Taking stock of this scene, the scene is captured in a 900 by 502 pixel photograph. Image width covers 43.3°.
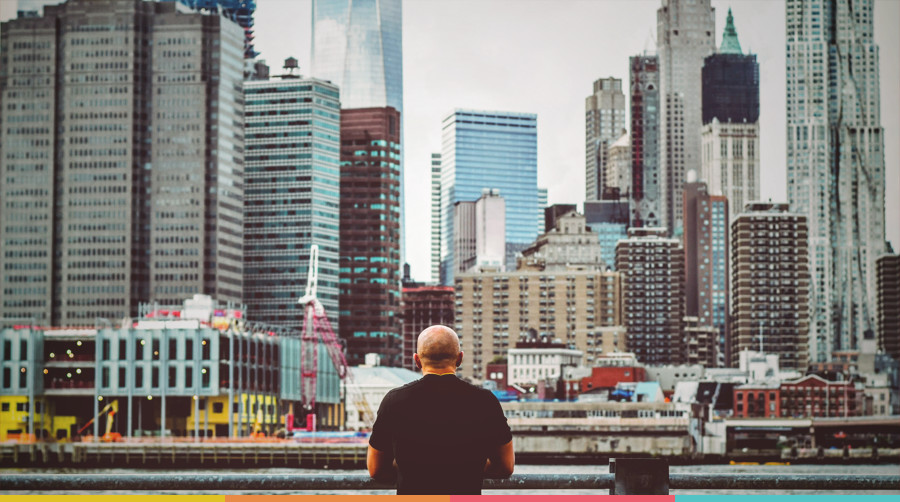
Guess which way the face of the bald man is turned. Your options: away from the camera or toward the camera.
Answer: away from the camera

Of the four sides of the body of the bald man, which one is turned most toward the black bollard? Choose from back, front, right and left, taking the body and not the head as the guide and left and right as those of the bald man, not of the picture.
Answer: right

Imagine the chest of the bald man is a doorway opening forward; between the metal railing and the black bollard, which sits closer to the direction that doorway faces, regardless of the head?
the metal railing

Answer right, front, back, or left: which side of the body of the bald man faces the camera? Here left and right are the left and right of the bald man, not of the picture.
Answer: back
